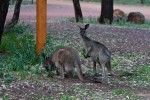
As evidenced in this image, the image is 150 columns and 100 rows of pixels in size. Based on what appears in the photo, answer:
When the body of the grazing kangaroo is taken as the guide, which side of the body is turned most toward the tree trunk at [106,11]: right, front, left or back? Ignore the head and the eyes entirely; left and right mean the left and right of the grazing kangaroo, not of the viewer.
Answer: right

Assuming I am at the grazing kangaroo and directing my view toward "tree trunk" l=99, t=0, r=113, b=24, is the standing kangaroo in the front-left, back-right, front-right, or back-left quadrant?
front-right

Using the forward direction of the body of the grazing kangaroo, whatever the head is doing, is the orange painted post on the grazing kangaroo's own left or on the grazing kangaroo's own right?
on the grazing kangaroo's own right

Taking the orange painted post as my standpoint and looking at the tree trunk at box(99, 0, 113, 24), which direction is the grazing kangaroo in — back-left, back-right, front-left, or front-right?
back-right

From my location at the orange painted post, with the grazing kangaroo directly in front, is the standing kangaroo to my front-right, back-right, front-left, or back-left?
front-left

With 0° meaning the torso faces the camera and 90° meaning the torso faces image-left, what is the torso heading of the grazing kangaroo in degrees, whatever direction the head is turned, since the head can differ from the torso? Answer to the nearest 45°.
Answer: approximately 90°

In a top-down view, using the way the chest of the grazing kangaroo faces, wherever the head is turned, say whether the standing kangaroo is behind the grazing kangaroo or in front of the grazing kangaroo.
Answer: behind

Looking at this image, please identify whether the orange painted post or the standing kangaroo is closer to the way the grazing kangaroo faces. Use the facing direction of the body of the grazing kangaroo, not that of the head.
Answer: the orange painted post
